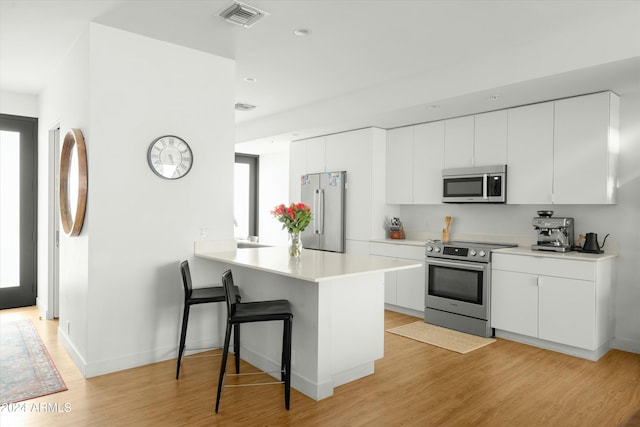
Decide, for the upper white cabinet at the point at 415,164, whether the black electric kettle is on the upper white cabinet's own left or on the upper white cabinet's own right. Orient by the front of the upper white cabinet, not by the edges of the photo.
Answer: on the upper white cabinet's own left

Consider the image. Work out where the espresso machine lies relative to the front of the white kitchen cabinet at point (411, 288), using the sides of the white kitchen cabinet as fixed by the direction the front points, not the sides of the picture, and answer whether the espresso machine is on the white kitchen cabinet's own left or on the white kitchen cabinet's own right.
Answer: on the white kitchen cabinet's own left

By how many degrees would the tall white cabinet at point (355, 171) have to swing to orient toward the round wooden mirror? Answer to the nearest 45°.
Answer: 0° — it already faces it

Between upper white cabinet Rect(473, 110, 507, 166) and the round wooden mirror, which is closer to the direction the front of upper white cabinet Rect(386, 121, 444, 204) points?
the round wooden mirror

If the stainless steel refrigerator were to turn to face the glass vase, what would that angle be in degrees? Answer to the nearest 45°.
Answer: approximately 45° to its left

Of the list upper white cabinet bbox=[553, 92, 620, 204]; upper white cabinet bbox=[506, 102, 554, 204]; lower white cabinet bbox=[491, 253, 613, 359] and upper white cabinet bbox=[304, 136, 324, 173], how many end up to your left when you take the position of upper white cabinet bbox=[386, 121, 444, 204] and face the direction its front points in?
3
